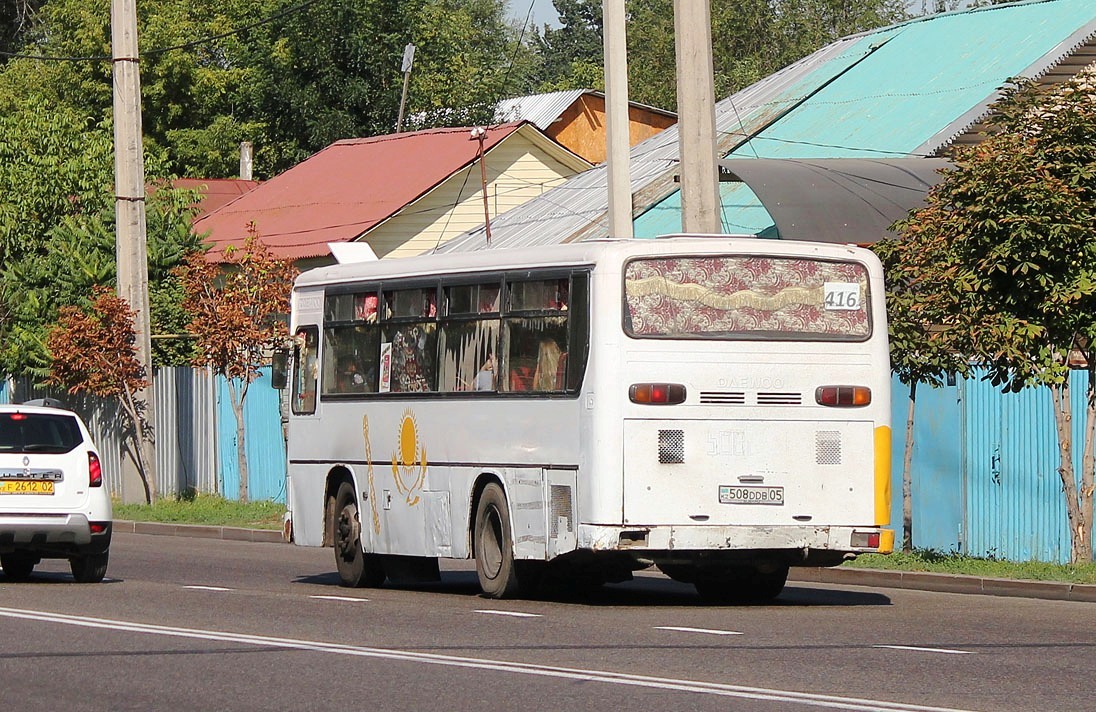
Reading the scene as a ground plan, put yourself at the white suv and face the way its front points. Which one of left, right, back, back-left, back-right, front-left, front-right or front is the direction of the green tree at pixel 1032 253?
right

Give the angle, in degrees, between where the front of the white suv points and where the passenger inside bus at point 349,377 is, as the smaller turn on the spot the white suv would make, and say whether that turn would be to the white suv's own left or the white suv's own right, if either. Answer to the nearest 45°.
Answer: approximately 90° to the white suv's own right

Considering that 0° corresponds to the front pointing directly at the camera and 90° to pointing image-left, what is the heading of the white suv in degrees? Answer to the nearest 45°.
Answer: approximately 180°

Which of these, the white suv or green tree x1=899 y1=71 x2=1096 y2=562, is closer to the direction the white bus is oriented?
the white suv

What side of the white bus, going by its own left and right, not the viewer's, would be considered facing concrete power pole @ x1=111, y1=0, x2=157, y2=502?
front

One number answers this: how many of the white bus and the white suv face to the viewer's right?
0

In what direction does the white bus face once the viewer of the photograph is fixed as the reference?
facing away from the viewer and to the left of the viewer

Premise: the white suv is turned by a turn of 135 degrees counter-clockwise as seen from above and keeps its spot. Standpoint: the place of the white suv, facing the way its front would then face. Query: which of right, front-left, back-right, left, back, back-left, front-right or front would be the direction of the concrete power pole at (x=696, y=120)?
back-left

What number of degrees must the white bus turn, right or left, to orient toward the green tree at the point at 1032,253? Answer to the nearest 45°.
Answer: approximately 90° to its right

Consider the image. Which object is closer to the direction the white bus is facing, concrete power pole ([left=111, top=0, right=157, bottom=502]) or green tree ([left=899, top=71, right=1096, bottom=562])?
the concrete power pole

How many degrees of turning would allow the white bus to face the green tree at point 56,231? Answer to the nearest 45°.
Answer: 0° — it already faces it
